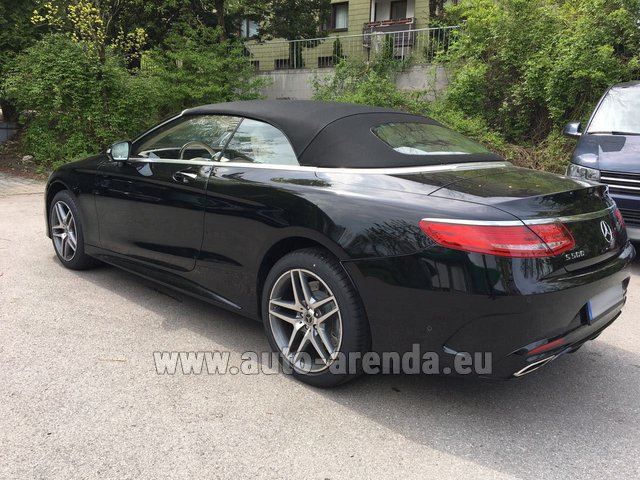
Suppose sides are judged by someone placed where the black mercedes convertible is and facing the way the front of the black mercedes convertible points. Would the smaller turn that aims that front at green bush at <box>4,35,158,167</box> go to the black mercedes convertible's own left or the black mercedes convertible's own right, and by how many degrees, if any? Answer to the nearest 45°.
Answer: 0° — it already faces it

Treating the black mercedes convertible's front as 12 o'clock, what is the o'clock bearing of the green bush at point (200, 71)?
The green bush is roughly at 1 o'clock from the black mercedes convertible.

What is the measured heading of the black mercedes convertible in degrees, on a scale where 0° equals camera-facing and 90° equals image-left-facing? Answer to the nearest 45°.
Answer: approximately 135°

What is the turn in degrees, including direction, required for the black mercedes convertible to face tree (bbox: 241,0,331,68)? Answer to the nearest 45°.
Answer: approximately 45° to its right
